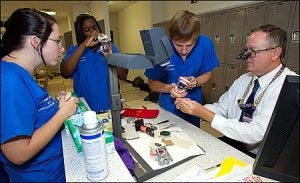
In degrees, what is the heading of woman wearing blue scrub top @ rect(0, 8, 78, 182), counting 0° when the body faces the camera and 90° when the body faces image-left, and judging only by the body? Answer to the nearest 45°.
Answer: approximately 270°

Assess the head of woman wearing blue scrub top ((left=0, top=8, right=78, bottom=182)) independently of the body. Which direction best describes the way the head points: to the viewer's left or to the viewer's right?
to the viewer's right

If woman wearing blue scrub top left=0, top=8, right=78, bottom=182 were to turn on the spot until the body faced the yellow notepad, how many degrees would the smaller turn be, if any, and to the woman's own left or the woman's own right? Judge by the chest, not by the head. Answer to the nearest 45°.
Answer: approximately 45° to the woman's own right

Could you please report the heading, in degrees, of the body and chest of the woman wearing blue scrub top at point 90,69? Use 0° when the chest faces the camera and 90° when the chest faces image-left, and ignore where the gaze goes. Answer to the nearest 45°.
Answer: approximately 315°

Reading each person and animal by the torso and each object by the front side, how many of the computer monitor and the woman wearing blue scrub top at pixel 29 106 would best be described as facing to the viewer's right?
1
